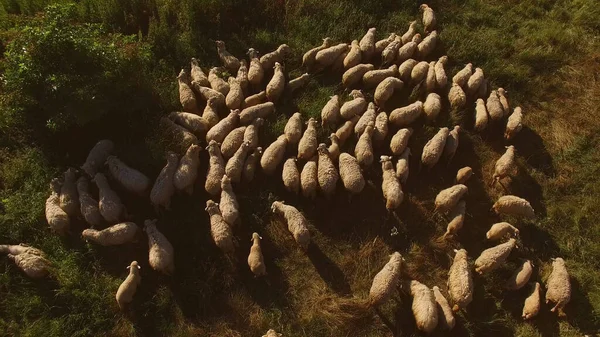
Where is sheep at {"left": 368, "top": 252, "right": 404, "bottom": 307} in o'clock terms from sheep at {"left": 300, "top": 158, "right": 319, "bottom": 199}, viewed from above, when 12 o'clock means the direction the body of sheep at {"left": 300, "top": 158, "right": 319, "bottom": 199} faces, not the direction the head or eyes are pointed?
sheep at {"left": 368, "top": 252, "right": 404, "bottom": 307} is roughly at 5 o'clock from sheep at {"left": 300, "top": 158, "right": 319, "bottom": 199}.

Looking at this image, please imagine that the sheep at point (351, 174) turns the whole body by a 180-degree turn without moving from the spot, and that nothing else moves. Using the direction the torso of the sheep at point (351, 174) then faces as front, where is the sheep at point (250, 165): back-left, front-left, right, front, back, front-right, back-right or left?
right

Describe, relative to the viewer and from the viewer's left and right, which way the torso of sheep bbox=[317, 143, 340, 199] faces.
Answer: facing away from the viewer

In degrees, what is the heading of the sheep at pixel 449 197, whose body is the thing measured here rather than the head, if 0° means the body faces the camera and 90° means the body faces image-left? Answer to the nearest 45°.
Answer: approximately 225°

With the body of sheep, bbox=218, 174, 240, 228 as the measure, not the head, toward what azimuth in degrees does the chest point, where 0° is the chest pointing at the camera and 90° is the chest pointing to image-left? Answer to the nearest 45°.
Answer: approximately 180°

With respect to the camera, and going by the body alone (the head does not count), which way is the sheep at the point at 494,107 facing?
away from the camera

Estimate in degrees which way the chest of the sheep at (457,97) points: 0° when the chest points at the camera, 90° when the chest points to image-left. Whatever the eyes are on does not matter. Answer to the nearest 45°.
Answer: approximately 180°

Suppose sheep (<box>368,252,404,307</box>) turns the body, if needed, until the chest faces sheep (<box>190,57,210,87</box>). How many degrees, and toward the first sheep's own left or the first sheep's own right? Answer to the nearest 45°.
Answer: approximately 90° to the first sheep's own left

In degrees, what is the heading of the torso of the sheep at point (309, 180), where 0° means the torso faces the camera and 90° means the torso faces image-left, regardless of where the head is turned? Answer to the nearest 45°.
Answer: approximately 180°

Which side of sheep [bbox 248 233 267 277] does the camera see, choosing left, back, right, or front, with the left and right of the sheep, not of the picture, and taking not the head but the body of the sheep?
back

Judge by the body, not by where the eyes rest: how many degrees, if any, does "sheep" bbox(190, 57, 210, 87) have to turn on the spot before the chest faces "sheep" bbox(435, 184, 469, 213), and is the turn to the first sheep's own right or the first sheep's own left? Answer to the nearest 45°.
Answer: approximately 180°

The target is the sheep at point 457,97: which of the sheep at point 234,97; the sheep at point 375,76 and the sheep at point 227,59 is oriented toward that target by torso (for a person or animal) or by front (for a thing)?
the sheep at point 375,76

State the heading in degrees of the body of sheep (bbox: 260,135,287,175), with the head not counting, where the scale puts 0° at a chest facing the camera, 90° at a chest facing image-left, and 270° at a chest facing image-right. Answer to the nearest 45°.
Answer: approximately 225°

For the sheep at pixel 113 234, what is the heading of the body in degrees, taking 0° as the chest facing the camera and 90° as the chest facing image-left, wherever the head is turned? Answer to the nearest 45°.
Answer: approximately 90°

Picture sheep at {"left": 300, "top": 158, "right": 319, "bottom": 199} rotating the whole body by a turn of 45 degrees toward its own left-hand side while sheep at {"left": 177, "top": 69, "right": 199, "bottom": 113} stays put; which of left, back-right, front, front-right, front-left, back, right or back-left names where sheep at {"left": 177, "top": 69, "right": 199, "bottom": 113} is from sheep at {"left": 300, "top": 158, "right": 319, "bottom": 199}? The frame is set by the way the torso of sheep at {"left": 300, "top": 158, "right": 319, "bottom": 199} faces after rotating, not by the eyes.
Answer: front

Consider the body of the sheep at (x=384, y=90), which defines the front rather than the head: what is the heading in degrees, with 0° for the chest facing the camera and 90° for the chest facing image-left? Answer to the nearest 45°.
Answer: approximately 225°

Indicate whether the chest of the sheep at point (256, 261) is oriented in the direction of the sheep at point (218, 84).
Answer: yes
